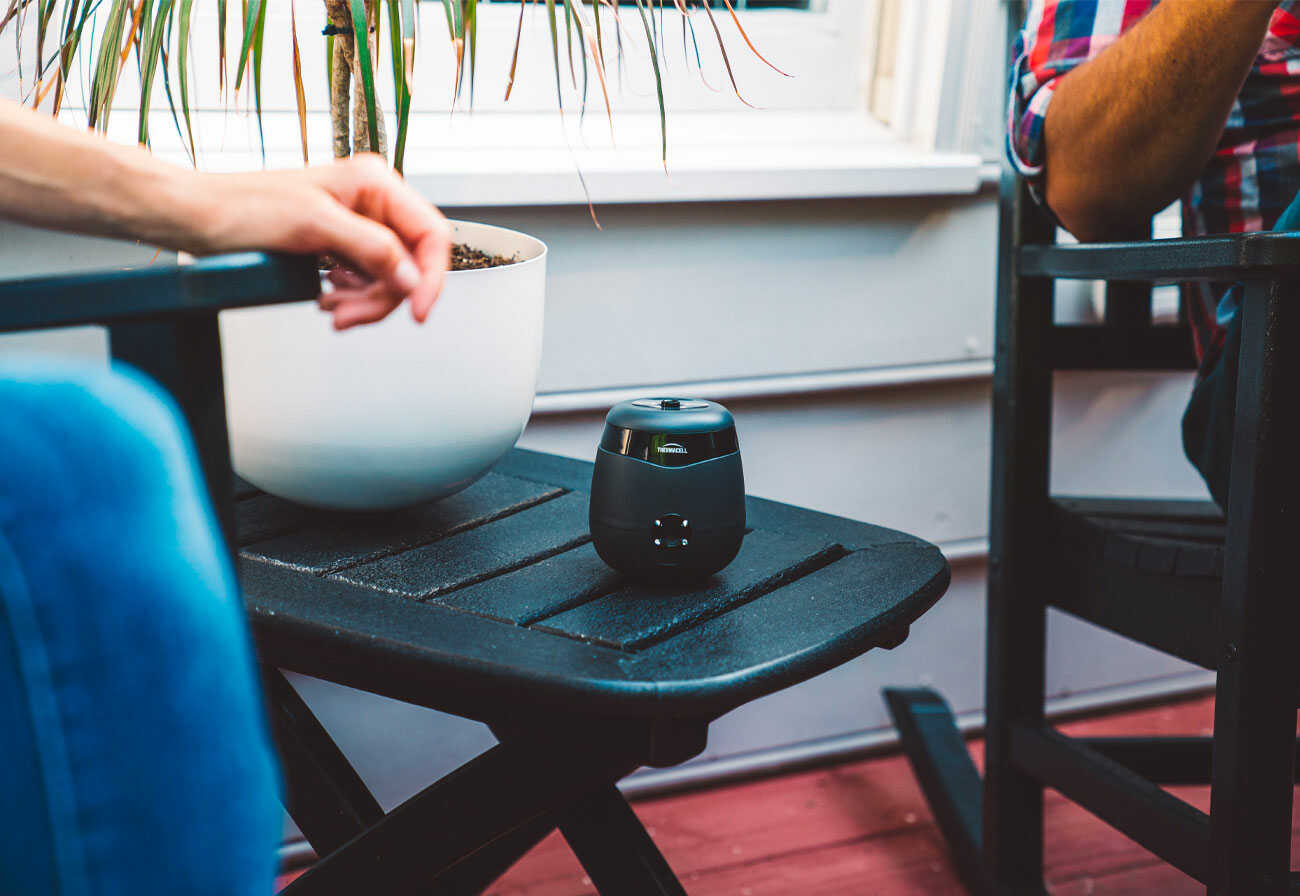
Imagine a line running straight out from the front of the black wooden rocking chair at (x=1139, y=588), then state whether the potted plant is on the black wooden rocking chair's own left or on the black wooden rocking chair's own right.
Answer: on the black wooden rocking chair's own right
